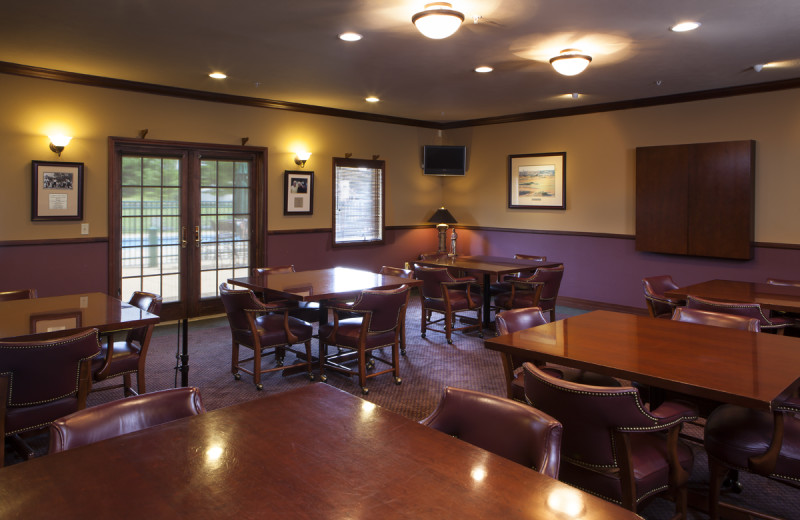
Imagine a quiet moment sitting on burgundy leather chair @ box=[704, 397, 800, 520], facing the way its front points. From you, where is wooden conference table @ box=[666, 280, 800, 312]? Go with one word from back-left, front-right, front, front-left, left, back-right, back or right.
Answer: front-right

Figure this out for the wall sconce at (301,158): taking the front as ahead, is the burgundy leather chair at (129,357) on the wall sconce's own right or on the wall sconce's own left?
on the wall sconce's own right

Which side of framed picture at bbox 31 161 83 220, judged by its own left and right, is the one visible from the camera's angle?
front

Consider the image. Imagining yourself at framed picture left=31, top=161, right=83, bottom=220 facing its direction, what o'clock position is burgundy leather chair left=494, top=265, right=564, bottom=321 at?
The burgundy leather chair is roughly at 10 o'clock from the framed picture.

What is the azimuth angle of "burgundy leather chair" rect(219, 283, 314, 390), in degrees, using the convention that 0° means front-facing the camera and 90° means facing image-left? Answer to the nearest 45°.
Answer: approximately 225°

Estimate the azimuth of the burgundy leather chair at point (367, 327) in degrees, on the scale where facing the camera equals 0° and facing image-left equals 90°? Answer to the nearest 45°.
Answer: approximately 135°

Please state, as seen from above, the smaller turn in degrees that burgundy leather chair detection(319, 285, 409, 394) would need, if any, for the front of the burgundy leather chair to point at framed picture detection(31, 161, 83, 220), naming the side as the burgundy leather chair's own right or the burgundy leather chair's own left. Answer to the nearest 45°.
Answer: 0° — it already faces it

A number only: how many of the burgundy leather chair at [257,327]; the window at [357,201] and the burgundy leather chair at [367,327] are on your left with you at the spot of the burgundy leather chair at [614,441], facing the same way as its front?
3

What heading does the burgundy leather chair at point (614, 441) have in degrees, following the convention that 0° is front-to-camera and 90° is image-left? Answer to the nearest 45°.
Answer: approximately 225°

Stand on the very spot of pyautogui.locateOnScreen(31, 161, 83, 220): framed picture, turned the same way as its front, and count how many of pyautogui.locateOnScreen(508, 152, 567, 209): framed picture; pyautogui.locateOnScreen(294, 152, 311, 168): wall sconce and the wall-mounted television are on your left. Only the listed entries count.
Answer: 3

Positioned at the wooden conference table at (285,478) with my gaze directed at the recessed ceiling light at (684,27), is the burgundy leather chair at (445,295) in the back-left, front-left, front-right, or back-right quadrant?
front-left
